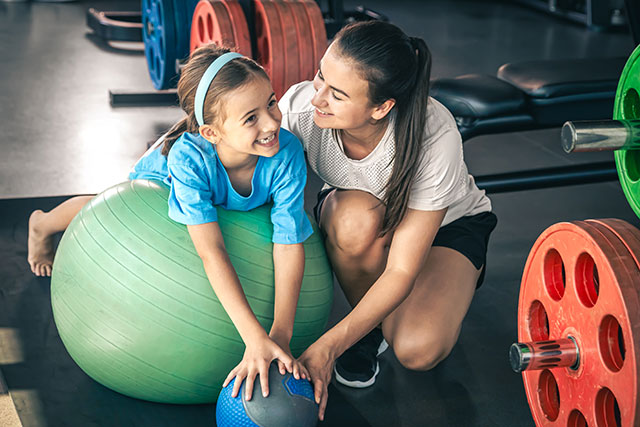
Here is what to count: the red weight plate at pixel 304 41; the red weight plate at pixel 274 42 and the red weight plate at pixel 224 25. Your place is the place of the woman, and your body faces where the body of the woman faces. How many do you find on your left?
0

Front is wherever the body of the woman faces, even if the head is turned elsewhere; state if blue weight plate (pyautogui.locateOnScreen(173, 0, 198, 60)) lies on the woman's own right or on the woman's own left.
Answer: on the woman's own right

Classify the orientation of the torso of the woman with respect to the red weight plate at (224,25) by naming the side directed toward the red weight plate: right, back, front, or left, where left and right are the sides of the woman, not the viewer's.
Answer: right

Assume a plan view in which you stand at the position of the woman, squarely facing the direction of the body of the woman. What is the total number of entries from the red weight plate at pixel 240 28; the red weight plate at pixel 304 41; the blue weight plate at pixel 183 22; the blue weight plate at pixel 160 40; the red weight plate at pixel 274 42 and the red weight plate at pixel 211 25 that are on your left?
0

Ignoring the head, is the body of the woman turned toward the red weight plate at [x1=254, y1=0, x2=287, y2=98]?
no

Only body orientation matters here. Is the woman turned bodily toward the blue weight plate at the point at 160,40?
no

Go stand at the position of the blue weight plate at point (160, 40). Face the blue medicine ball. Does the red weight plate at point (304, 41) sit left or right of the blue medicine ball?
left

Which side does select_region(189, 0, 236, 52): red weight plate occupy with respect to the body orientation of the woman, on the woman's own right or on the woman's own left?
on the woman's own right
